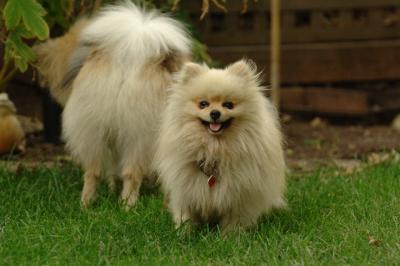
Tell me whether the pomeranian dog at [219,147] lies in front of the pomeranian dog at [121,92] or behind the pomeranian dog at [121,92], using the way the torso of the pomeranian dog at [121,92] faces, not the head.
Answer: behind

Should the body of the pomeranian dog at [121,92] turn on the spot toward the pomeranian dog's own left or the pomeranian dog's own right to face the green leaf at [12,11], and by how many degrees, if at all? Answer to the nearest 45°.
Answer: approximately 90° to the pomeranian dog's own left

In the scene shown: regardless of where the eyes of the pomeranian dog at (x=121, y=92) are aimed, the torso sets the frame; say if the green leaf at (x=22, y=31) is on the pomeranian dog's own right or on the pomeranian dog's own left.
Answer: on the pomeranian dog's own left

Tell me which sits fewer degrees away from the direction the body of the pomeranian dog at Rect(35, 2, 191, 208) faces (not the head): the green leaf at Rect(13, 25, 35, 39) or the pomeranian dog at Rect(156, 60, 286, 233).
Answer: the green leaf

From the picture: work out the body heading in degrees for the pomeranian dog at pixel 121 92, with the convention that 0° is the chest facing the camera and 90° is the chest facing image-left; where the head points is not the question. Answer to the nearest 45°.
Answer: approximately 180°

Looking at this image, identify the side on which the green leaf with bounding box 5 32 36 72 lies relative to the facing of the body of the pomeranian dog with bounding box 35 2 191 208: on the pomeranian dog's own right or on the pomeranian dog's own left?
on the pomeranian dog's own left
